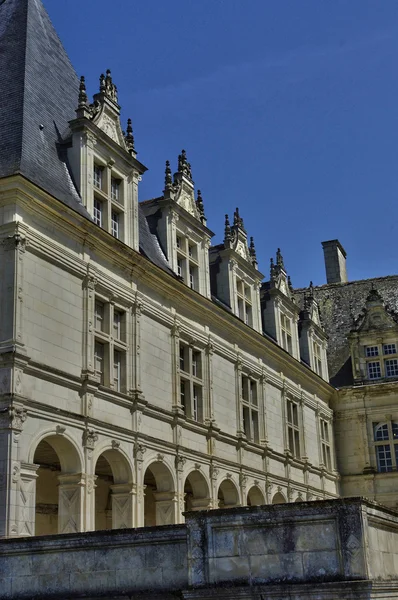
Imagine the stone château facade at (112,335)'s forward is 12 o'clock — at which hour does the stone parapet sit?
The stone parapet is roughly at 1 o'clock from the stone château facade.

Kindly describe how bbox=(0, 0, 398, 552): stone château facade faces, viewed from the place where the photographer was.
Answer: facing the viewer and to the right of the viewer
